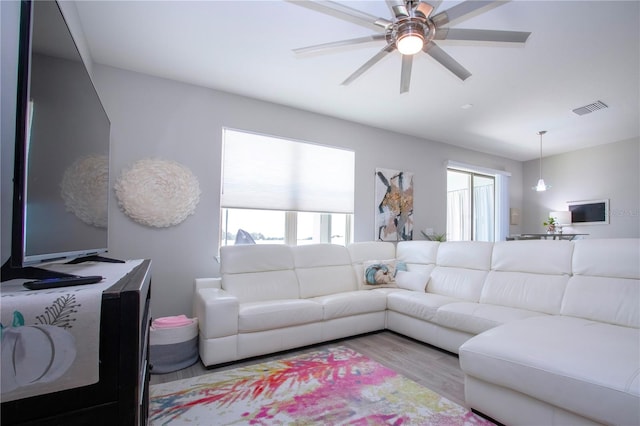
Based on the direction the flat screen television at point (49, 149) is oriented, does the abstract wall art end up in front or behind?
in front

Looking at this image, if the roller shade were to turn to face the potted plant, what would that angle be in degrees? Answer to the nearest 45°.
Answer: approximately 45° to its left

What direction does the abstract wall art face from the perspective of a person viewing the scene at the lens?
facing the viewer and to the right of the viewer

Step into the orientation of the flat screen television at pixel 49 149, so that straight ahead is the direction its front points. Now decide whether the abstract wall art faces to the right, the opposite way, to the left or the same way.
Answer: to the right

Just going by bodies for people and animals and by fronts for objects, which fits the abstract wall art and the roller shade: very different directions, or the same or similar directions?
same or similar directions

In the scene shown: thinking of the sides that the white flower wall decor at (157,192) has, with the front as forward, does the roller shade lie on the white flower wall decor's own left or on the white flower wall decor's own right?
on the white flower wall decor's own left

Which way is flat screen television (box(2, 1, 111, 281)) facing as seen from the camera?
to the viewer's right

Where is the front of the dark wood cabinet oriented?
to the viewer's right

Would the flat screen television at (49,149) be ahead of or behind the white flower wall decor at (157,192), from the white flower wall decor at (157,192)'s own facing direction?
ahead

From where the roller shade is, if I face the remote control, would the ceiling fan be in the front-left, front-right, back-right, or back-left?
front-left

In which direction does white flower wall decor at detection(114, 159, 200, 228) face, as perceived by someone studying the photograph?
facing the viewer
